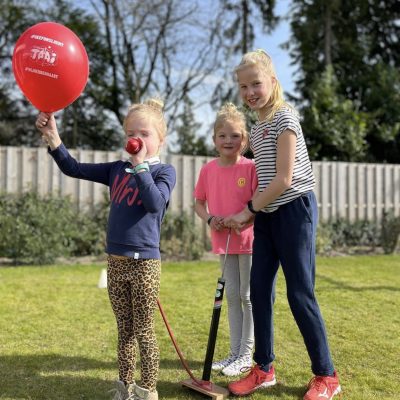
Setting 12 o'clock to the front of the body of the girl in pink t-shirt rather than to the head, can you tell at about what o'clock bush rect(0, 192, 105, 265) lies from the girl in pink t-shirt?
The bush is roughly at 5 o'clock from the girl in pink t-shirt.

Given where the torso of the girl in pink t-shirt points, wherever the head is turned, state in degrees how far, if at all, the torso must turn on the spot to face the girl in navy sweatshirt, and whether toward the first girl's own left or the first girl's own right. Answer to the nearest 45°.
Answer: approximately 45° to the first girl's own right

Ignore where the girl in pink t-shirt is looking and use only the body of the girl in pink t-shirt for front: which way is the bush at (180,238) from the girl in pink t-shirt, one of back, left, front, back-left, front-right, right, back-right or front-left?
back

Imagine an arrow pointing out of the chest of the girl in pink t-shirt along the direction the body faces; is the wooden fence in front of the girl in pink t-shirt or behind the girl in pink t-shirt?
behind

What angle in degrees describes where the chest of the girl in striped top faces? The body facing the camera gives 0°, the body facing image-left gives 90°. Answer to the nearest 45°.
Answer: approximately 45°

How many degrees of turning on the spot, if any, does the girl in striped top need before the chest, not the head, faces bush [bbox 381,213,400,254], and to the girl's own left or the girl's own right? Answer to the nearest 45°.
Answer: approximately 135° to the girl's own right
